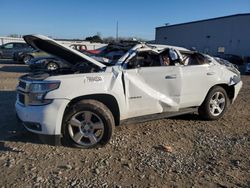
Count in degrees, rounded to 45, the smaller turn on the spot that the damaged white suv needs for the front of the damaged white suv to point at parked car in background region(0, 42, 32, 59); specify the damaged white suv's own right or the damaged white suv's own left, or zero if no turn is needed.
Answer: approximately 90° to the damaged white suv's own right

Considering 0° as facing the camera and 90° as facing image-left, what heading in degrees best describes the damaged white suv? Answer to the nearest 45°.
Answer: approximately 45°

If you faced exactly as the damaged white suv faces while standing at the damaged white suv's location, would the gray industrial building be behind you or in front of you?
behind
